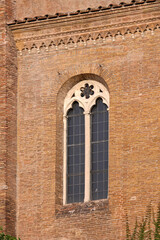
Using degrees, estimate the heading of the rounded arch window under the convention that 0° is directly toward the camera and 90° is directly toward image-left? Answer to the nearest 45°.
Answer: approximately 45°
